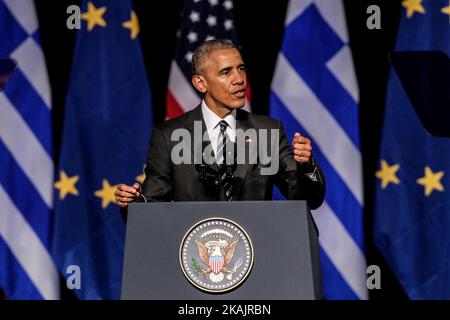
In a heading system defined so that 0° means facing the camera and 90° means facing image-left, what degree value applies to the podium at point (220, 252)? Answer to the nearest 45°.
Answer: approximately 0°

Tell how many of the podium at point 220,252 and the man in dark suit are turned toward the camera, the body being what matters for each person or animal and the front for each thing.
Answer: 2

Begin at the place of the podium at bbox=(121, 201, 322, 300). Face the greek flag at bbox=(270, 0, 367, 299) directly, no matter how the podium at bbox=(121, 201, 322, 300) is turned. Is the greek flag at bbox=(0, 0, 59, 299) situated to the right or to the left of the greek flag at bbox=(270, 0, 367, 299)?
left

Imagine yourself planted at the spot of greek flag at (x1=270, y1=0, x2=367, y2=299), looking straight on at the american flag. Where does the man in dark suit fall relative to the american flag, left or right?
left

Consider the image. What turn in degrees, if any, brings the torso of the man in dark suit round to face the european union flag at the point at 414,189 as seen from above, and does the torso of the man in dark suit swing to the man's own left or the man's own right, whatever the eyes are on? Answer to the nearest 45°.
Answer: approximately 135° to the man's own left

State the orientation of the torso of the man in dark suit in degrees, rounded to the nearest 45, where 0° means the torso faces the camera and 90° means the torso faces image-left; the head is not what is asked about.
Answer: approximately 0°

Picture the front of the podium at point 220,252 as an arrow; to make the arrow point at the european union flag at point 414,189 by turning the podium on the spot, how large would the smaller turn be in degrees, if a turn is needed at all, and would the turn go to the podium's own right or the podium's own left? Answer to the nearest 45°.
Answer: approximately 135° to the podium's own left

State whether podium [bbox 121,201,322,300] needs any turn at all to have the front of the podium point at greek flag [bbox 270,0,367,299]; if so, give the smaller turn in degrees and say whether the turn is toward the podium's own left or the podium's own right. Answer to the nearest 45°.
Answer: approximately 180°

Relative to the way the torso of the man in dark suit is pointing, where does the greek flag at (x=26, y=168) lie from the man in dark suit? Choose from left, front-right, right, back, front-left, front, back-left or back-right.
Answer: back-right
